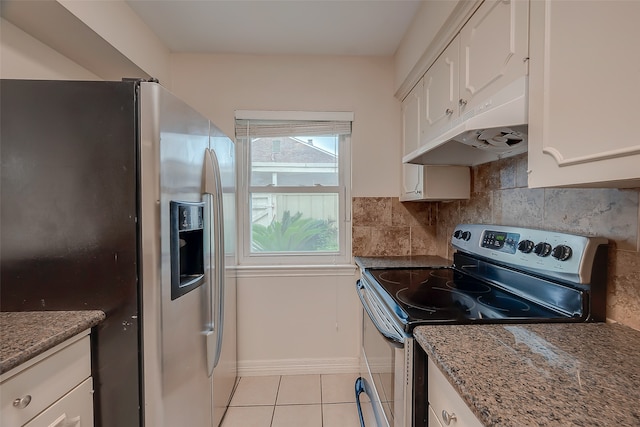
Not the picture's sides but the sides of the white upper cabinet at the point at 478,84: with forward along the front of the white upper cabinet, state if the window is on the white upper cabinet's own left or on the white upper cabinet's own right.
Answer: on the white upper cabinet's own right

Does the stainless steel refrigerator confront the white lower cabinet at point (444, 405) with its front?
yes

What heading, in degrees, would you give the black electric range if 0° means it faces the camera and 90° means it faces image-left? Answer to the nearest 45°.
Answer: approximately 45°

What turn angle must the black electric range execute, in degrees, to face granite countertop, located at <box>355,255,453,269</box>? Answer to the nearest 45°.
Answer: approximately 90° to its right

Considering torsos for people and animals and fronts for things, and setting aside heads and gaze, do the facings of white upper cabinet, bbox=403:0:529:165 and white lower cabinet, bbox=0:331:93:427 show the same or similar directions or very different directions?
very different directions

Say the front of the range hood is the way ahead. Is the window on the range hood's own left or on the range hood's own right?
on the range hood's own right

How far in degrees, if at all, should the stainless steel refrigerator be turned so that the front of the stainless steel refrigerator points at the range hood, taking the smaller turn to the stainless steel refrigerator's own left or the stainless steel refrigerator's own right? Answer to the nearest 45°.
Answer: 0° — it already faces it

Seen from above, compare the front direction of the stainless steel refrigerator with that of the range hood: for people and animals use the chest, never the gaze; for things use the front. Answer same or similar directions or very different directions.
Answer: very different directions
